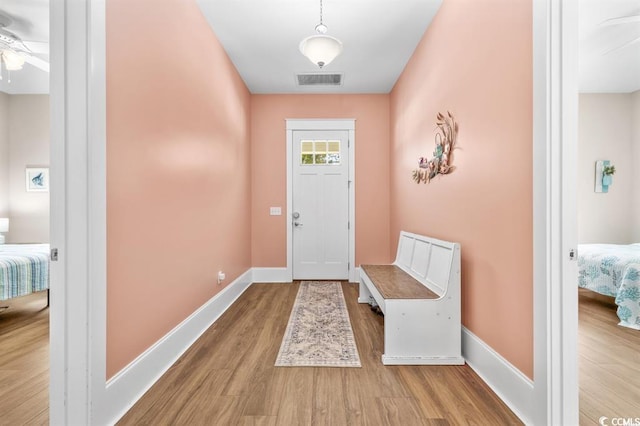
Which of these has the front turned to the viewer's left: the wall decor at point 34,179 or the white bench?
the white bench

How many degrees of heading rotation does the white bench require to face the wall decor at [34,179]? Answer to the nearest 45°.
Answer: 0° — it already faces it

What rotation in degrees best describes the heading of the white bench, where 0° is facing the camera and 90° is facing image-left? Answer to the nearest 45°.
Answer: approximately 90°

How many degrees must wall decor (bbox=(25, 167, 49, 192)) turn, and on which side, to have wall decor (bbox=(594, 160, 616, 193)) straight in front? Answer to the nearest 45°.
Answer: approximately 45° to its left

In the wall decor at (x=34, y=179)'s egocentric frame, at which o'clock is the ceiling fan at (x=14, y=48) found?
The ceiling fan is roughly at 12 o'clock from the wall decor.

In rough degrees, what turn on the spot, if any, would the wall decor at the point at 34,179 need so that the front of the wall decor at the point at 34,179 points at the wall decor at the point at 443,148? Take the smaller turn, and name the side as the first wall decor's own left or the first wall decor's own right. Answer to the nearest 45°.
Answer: approximately 45° to the first wall decor's own left

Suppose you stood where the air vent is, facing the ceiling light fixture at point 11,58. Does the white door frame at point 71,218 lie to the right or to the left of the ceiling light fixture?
left

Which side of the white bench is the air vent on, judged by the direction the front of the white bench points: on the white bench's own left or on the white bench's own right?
on the white bench's own right

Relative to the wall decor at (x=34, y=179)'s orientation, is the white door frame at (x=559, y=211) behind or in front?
in front

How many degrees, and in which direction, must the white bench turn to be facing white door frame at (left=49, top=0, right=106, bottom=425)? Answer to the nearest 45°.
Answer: approximately 45° to its left

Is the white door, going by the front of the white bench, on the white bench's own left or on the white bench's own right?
on the white bench's own right
